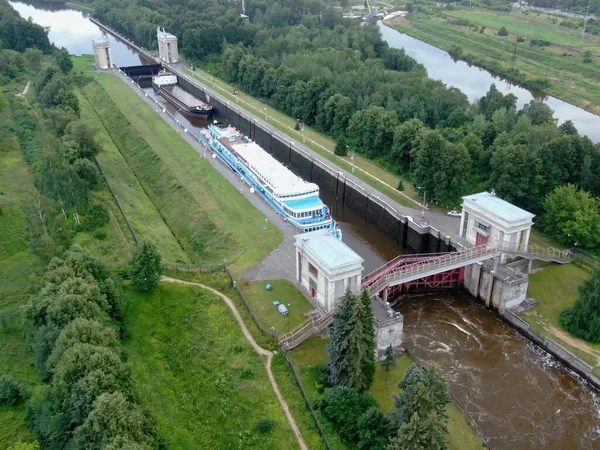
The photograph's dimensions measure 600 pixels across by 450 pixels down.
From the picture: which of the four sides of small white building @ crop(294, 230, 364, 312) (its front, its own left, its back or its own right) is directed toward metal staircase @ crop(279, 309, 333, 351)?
front

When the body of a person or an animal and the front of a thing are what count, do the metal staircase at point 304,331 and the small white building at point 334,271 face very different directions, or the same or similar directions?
same or similar directions

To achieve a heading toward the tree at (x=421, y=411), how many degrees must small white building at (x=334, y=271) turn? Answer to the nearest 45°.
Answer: approximately 45° to its left

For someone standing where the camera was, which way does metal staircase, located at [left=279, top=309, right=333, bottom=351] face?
facing the viewer and to the left of the viewer

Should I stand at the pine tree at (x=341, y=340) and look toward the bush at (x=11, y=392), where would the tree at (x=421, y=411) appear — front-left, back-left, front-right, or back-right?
back-left

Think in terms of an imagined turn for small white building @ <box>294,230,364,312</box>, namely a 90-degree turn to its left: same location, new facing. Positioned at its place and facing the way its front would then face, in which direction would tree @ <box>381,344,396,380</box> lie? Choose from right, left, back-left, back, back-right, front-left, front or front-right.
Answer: front

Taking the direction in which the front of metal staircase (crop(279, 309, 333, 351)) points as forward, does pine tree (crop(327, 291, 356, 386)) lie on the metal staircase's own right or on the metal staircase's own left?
on the metal staircase's own left

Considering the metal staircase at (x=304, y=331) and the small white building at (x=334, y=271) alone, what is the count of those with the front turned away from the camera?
0

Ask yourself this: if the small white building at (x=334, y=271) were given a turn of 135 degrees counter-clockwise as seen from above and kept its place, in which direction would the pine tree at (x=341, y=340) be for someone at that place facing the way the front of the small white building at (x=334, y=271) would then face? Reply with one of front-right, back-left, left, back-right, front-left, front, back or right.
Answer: right

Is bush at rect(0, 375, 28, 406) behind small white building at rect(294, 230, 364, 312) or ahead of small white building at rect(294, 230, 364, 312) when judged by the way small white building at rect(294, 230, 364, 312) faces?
ahead

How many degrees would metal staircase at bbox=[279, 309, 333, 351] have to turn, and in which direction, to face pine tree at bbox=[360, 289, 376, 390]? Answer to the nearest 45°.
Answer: approximately 90° to its left

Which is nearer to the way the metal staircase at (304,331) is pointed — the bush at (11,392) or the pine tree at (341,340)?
the bush

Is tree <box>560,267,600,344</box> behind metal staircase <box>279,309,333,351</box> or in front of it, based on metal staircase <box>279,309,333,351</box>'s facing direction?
behind
